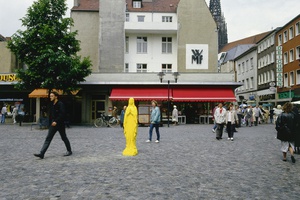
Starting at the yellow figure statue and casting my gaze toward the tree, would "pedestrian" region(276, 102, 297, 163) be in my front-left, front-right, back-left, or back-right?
back-right

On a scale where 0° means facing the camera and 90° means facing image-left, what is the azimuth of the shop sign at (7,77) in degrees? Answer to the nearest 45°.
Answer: approximately 0°

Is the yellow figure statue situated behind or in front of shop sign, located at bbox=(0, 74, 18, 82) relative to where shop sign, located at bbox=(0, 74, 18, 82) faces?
in front
